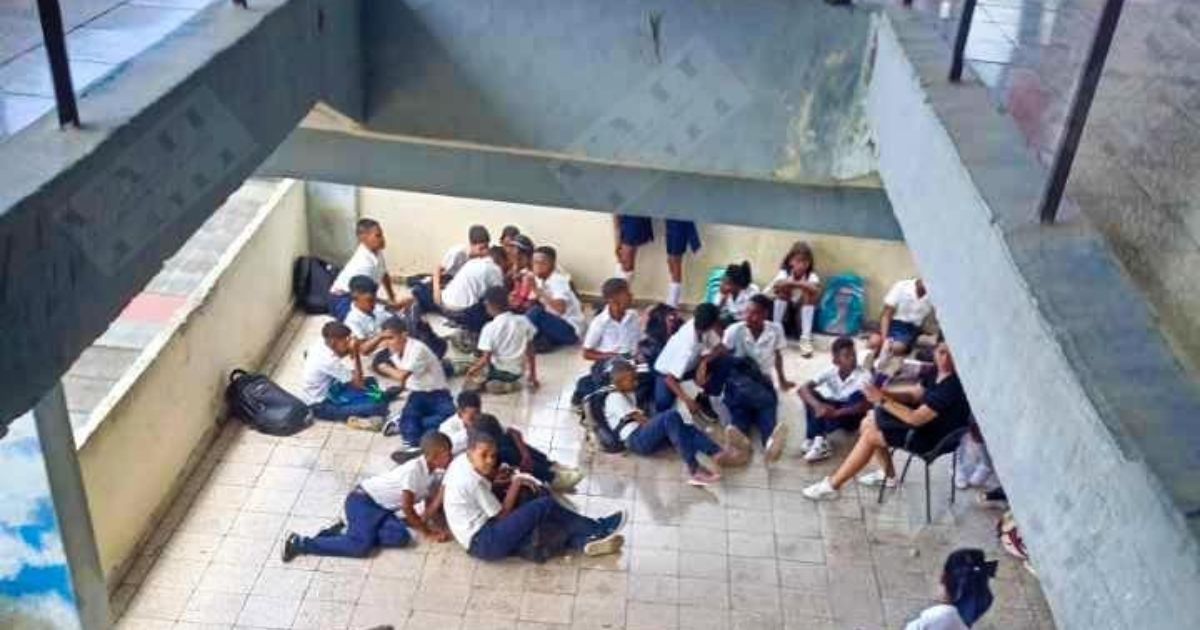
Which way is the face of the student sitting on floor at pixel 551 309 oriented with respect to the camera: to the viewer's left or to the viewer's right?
to the viewer's left

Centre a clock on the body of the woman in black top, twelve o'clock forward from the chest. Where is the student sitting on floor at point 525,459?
The student sitting on floor is roughly at 11 o'clock from the woman in black top.

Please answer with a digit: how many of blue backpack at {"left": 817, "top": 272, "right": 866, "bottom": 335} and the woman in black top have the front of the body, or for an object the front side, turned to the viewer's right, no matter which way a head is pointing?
0

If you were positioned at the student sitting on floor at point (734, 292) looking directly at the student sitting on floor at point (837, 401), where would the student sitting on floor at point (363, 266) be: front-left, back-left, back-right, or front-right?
back-right

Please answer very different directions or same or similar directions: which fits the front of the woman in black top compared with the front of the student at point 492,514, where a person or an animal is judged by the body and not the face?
very different directions

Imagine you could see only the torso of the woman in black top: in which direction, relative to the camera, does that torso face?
to the viewer's left

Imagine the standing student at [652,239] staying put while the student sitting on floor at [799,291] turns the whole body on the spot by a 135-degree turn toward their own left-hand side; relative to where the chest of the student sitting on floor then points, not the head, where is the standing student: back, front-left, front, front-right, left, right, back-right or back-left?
back-left

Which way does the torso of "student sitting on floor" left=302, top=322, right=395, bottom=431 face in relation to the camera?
to the viewer's right

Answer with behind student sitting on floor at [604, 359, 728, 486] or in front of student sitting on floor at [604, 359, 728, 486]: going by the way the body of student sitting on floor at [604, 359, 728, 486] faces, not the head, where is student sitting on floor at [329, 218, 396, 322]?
behind

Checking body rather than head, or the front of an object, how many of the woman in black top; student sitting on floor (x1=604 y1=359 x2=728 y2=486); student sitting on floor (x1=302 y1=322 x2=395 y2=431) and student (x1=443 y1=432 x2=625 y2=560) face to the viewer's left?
1
